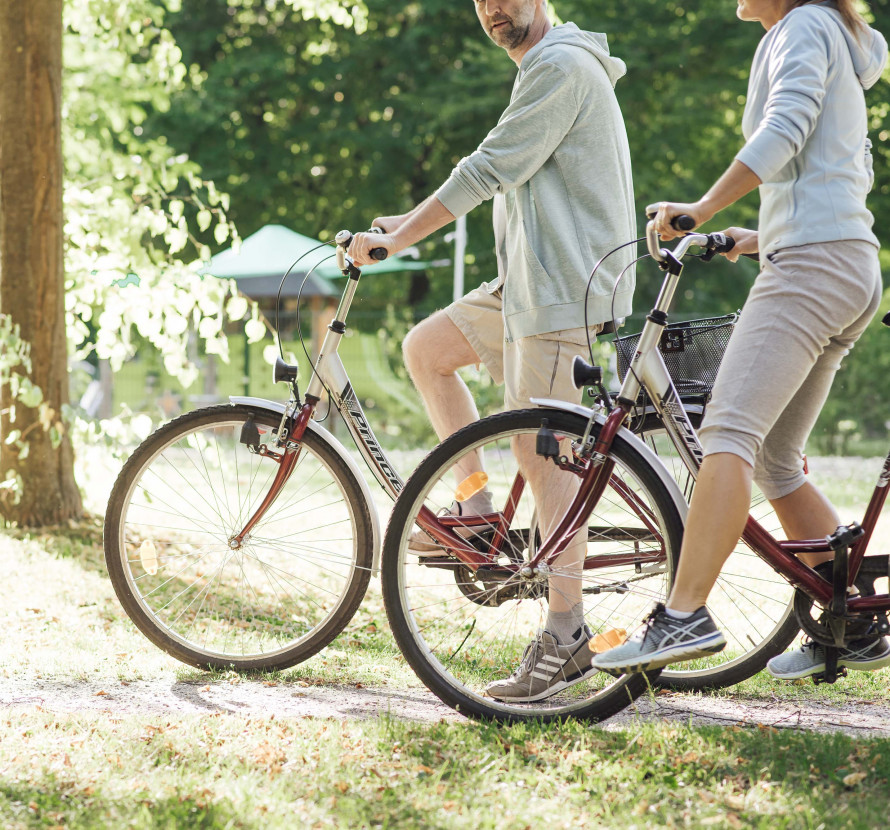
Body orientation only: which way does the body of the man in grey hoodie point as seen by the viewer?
to the viewer's left

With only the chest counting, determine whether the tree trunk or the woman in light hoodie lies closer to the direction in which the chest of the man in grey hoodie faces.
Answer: the tree trunk

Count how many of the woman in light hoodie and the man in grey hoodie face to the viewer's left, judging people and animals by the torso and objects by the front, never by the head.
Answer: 2

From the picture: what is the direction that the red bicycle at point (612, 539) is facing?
to the viewer's left

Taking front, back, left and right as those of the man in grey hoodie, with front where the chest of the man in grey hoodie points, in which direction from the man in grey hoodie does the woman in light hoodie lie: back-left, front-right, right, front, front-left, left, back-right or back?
back-left

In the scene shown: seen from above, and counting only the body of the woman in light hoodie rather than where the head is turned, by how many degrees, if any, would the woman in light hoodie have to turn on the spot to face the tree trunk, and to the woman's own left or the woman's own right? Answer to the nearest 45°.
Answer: approximately 45° to the woman's own right

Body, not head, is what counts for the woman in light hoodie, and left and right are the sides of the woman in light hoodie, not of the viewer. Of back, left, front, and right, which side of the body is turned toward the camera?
left
